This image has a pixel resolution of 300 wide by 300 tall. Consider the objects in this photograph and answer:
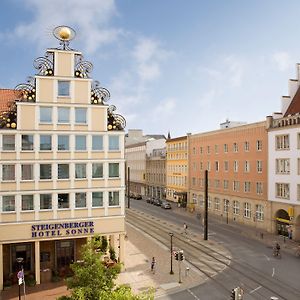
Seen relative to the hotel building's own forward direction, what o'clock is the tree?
The tree is roughly at 12 o'clock from the hotel building.

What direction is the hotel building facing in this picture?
toward the camera
